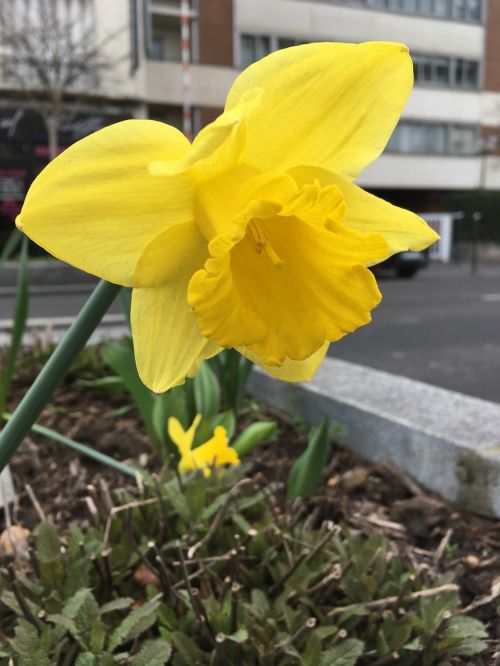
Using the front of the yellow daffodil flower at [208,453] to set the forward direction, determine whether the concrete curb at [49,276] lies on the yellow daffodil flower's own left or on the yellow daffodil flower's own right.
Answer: on the yellow daffodil flower's own left

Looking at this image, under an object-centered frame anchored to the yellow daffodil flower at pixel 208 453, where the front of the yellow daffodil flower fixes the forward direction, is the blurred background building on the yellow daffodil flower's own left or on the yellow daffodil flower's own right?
on the yellow daffodil flower's own left

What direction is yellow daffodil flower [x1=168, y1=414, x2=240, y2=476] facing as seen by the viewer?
to the viewer's right

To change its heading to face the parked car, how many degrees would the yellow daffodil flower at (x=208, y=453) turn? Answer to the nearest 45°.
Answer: approximately 90° to its left
